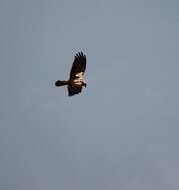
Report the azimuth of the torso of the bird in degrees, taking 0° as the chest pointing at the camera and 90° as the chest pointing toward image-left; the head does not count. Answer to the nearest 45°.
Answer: approximately 270°
